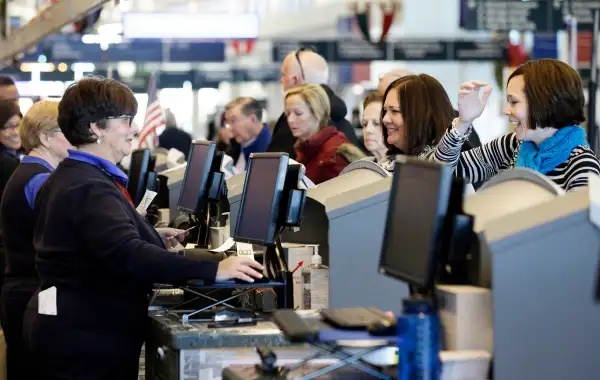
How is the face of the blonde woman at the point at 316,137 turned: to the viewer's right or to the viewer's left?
to the viewer's left

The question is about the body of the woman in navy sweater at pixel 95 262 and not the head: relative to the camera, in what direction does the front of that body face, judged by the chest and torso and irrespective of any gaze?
to the viewer's right

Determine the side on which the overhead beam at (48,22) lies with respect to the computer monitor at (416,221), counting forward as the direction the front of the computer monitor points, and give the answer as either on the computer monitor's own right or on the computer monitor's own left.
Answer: on the computer monitor's own right

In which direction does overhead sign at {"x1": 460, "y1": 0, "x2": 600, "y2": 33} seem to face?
toward the camera

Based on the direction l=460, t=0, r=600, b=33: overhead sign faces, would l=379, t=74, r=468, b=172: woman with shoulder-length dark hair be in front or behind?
in front

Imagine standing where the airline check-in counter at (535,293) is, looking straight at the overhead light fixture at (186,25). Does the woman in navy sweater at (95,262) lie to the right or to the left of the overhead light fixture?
left

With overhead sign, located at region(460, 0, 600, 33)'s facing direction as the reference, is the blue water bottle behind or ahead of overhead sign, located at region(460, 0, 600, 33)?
ahead

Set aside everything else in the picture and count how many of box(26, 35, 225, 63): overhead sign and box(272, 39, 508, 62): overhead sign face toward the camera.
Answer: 2

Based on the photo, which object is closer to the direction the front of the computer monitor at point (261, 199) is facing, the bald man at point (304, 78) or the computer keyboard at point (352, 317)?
the computer keyboard

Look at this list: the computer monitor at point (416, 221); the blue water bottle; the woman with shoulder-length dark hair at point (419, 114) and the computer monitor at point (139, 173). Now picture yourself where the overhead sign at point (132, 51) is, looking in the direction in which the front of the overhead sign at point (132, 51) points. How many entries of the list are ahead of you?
4

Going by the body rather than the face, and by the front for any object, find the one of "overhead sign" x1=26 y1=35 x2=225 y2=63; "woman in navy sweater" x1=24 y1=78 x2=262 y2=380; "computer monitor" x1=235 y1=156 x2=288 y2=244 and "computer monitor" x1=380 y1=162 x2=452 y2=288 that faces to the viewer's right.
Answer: the woman in navy sweater

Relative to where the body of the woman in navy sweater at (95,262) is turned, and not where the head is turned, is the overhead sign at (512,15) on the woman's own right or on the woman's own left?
on the woman's own left

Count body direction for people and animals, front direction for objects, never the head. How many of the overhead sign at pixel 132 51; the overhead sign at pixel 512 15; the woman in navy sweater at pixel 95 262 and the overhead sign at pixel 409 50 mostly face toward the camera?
3

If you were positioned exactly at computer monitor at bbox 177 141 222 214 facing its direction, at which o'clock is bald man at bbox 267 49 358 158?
The bald man is roughly at 5 o'clock from the computer monitor.

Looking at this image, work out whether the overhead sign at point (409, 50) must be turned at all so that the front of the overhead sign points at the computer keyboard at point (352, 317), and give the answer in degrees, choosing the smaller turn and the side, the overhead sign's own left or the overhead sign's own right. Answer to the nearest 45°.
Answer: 0° — it already faces it

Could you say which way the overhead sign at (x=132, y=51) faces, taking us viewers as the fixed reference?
facing the viewer

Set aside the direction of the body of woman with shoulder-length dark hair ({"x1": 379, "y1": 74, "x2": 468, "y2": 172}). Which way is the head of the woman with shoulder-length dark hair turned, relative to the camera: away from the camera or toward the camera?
toward the camera

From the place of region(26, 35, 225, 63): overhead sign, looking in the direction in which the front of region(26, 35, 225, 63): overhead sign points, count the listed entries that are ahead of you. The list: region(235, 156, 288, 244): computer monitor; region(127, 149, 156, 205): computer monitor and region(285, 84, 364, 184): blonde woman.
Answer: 3

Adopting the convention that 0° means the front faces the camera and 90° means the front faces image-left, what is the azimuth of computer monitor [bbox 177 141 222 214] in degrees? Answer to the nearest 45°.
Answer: approximately 45°

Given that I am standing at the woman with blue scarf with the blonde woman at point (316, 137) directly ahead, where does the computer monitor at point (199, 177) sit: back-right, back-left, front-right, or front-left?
front-left
